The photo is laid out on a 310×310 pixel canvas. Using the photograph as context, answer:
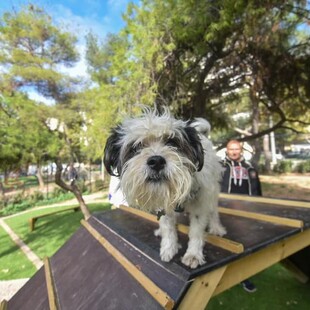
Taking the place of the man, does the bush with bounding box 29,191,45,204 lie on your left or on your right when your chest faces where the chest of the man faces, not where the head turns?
on your right

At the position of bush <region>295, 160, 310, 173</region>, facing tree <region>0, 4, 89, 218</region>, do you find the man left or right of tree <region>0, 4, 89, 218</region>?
left

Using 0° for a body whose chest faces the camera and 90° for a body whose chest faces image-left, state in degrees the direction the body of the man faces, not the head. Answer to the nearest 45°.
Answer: approximately 0°

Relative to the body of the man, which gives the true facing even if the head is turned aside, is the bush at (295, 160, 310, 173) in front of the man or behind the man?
behind

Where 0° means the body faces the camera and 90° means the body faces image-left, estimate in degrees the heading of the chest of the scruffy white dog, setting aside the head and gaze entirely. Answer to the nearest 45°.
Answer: approximately 0°

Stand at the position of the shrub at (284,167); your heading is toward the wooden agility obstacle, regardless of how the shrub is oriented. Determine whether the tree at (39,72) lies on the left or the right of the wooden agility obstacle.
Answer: right

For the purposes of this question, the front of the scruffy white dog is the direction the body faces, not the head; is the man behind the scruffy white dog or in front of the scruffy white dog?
behind

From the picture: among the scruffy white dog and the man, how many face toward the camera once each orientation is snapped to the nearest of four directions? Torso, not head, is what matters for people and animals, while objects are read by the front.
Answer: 2
